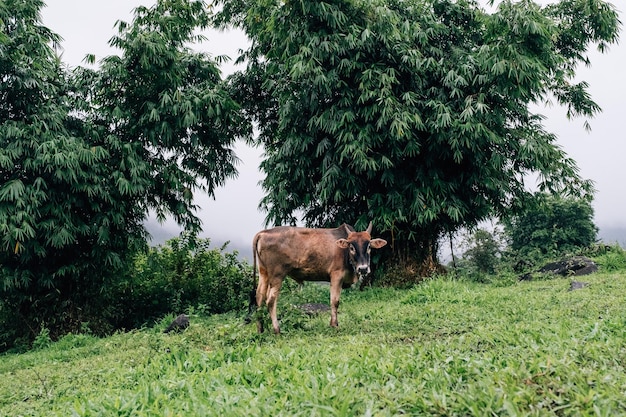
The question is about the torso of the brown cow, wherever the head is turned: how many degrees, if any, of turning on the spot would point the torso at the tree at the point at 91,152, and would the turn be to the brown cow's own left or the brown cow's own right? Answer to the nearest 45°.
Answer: approximately 135° to the brown cow's own left

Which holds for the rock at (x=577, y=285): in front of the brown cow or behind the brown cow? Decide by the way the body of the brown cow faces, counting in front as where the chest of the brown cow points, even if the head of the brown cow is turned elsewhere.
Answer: in front

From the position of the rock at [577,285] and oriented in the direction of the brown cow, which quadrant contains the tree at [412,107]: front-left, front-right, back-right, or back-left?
front-right

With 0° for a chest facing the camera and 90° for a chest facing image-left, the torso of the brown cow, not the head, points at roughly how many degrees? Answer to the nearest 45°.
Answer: approximately 270°

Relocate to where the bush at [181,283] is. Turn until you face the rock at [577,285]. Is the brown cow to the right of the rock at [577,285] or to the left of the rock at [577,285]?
right

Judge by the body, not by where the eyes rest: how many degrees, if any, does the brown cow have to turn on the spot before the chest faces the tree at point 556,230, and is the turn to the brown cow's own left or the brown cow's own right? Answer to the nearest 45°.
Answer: approximately 45° to the brown cow's own left

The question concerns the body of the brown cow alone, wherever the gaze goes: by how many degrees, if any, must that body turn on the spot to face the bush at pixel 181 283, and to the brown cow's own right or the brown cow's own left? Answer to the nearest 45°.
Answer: approximately 135° to the brown cow's own left

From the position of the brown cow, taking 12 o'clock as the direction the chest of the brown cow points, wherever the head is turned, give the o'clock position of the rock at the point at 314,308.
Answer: The rock is roughly at 9 o'clock from the brown cow.

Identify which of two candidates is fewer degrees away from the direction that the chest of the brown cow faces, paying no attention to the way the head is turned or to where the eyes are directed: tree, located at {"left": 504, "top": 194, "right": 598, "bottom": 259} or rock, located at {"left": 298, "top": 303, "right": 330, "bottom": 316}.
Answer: the tree

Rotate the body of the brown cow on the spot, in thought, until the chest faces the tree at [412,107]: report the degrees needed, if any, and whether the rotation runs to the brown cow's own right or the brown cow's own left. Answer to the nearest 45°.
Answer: approximately 45° to the brown cow's own left
